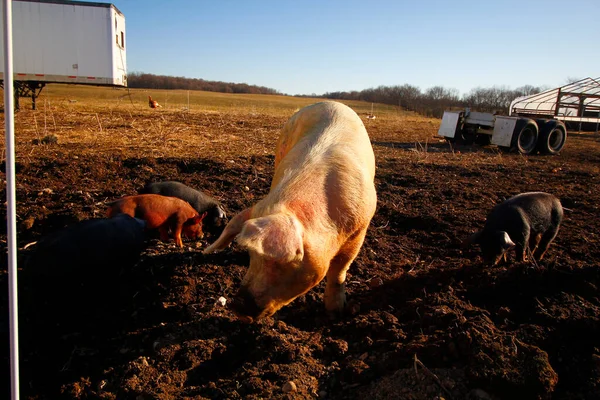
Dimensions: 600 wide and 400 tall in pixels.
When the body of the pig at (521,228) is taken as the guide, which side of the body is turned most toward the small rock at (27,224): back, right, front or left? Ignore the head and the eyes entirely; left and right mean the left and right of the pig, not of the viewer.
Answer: front

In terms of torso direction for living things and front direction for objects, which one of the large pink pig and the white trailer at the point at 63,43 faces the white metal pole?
the large pink pig

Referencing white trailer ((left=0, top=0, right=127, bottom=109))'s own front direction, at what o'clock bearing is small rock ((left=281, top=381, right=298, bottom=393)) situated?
The small rock is roughly at 3 o'clock from the white trailer.

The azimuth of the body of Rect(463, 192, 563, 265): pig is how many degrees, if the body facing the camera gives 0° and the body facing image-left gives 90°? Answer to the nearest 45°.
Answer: approximately 45°

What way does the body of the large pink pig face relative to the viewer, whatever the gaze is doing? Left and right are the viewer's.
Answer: facing the viewer and to the left of the viewer

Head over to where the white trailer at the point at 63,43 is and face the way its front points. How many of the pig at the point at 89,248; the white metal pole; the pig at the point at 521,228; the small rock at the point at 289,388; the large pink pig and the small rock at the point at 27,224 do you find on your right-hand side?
6

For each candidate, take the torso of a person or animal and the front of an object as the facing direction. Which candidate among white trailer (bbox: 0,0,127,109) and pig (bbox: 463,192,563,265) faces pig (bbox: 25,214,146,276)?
pig (bbox: 463,192,563,265)

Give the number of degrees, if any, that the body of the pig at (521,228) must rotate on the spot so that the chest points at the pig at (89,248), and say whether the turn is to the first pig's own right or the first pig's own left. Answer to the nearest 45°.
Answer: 0° — it already faces it

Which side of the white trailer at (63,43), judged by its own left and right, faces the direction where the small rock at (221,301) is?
right

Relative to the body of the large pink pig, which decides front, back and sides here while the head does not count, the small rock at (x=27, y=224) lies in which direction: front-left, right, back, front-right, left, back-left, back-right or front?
right

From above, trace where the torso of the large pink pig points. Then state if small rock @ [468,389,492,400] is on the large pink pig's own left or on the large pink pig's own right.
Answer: on the large pink pig's own left

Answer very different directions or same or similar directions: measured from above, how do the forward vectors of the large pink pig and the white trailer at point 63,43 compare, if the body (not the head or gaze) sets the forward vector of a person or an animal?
very different directions

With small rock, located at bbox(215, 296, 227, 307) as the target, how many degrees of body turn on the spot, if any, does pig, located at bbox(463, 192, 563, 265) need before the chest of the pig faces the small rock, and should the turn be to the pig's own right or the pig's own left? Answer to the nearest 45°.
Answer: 0° — it already faces it

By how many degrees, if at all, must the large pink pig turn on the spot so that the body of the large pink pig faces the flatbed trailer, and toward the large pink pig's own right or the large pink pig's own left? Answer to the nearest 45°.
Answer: approximately 180°

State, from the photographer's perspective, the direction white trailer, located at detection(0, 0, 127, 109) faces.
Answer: facing to the right of the viewer

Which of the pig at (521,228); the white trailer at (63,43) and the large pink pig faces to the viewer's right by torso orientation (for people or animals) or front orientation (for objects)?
the white trailer
